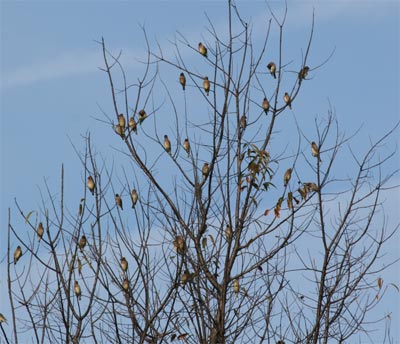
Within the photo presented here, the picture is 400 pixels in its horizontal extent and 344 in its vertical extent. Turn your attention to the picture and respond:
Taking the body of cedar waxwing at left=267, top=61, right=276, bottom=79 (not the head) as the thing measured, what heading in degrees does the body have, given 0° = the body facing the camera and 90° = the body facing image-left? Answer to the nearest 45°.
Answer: approximately 45°

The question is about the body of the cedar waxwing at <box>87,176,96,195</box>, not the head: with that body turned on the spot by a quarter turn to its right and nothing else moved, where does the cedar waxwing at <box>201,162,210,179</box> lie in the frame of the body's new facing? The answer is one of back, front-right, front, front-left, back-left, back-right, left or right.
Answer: back-right

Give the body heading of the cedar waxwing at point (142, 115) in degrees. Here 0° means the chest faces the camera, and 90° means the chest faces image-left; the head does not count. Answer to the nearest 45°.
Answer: approximately 315°

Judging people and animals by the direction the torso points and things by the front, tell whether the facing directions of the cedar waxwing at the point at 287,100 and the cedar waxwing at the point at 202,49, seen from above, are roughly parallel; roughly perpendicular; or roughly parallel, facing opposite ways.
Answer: roughly parallel

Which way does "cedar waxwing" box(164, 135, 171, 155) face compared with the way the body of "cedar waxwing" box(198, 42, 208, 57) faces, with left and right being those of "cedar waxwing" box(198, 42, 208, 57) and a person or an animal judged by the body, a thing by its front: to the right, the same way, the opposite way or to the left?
the same way

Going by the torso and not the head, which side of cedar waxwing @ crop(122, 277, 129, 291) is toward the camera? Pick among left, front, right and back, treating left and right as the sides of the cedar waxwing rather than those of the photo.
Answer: front

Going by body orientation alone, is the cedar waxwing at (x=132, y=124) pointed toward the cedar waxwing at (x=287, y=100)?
no

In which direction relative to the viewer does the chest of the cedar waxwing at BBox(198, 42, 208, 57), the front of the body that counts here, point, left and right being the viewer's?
facing the viewer and to the left of the viewer

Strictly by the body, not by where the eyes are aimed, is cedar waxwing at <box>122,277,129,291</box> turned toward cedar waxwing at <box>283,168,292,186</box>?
no

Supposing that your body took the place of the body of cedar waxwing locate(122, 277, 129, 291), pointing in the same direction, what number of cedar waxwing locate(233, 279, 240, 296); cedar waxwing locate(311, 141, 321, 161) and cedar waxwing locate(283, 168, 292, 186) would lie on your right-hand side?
0
